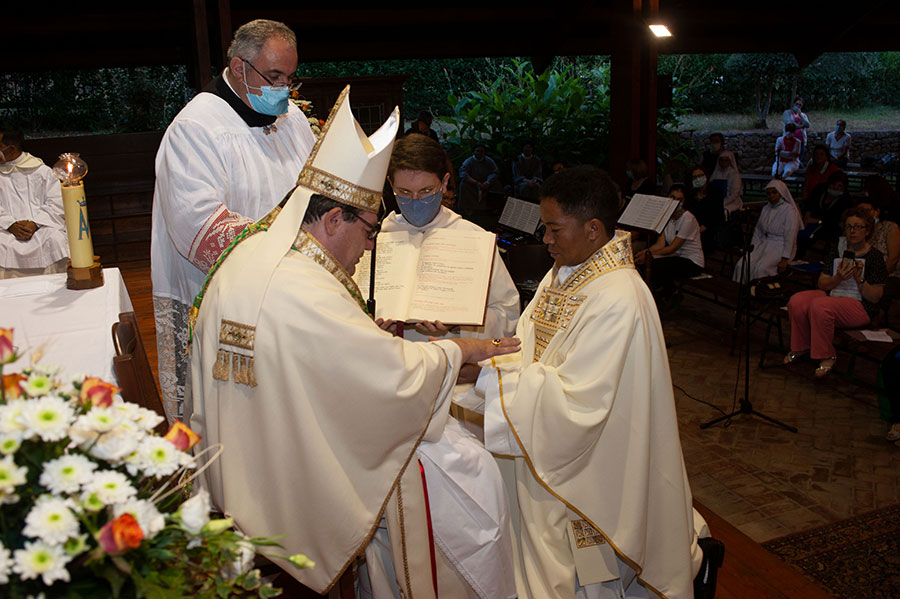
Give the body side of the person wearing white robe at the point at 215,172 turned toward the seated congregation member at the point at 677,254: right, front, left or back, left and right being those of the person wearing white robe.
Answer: left

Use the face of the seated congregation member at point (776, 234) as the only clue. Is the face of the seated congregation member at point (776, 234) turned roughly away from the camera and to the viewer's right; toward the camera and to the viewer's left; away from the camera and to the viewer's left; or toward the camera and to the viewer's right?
toward the camera and to the viewer's left

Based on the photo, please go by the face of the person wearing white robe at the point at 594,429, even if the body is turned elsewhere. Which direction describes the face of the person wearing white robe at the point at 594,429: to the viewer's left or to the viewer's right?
to the viewer's left

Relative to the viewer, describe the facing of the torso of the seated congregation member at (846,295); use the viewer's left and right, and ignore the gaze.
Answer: facing the viewer and to the left of the viewer

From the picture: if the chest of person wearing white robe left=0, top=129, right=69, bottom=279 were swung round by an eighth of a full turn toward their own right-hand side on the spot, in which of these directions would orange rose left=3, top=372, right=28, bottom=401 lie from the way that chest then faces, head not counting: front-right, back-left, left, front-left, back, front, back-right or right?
front-left

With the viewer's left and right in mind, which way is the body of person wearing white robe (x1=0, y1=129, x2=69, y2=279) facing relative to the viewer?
facing the viewer

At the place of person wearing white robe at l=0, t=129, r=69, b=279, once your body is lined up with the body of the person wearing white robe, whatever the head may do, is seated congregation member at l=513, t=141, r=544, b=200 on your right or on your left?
on your left

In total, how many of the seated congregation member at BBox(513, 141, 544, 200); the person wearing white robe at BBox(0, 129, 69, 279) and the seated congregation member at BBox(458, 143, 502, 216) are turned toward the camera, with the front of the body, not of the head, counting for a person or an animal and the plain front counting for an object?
3

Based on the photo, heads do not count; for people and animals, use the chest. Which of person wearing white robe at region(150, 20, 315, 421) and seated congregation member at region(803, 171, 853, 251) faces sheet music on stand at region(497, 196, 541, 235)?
the seated congregation member

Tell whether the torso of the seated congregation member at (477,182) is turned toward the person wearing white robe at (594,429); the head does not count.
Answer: yes

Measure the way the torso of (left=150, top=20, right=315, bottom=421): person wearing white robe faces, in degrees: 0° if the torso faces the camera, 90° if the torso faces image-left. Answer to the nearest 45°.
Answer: approximately 315°

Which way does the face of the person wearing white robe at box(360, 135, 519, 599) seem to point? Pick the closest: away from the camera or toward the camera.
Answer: toward the camera

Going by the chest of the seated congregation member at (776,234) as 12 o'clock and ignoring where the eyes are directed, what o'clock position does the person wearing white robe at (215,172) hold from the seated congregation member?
The person wearing white robe is roughly at 11 o'clock from the seated congregation member.

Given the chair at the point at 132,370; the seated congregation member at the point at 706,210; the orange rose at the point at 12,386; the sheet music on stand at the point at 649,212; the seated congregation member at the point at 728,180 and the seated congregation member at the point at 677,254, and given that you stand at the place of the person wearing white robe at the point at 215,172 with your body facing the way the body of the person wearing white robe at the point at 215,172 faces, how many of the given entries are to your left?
4

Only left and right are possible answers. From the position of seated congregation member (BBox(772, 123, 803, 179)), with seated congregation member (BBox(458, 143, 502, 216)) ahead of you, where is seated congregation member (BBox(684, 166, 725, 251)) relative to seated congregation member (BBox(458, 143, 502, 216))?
left

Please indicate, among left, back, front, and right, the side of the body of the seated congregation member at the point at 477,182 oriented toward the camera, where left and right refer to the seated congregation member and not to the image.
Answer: front

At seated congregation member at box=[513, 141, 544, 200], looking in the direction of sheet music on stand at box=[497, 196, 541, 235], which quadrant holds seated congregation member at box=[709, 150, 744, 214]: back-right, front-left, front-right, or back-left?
front-left
